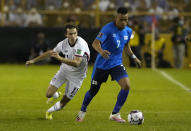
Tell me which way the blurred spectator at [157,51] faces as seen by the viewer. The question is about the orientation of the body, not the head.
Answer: toward the camera

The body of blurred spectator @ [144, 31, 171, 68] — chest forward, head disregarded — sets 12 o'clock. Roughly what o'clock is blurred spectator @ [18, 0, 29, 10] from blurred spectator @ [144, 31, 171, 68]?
blurred spectator @ [18, 0, 29, 10] is roughly at 3 o'clock from blurred spectator @ [144, 31, 171, 68].

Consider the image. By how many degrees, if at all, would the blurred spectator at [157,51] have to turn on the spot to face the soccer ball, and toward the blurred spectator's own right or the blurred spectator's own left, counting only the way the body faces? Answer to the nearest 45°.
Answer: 0° — they already face it

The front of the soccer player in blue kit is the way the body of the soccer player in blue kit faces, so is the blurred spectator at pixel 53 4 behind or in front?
behind

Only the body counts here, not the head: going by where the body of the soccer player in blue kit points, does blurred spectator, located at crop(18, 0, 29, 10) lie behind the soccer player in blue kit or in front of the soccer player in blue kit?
behind

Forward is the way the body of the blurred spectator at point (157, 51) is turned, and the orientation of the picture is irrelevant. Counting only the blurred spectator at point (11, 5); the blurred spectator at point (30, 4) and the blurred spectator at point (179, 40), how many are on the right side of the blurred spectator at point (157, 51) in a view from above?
2

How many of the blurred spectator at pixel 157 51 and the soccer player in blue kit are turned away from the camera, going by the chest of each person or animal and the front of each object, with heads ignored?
0

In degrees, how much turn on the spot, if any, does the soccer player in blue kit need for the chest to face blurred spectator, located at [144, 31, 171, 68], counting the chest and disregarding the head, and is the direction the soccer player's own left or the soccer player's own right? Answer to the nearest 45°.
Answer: approximately 135° to the soccer player's own left

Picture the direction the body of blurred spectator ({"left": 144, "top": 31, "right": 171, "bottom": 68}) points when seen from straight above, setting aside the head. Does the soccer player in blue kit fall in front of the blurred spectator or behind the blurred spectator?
in front

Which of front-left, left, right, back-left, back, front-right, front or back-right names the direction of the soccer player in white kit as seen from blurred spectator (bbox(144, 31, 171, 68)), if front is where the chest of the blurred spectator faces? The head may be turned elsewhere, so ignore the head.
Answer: front

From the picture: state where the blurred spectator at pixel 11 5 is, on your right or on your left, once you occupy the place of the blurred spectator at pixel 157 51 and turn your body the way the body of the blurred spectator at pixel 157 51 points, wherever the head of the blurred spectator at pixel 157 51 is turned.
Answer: on your right

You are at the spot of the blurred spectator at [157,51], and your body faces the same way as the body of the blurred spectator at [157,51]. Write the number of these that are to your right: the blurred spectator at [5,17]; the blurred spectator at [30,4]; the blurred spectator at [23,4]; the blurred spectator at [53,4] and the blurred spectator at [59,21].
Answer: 5

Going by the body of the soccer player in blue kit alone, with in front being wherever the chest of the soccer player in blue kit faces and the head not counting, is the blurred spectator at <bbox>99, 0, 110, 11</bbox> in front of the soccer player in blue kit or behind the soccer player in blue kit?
behind
